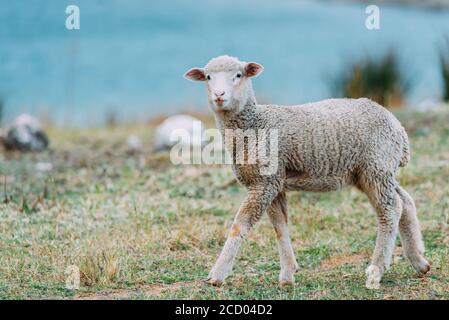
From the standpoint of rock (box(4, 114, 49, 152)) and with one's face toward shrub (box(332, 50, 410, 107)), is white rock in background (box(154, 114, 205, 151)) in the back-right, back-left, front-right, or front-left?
front-right

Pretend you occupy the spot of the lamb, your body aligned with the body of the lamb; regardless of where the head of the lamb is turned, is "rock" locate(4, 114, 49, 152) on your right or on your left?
on your right

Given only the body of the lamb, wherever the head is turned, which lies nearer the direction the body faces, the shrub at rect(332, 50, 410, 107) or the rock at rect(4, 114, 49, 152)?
the rock

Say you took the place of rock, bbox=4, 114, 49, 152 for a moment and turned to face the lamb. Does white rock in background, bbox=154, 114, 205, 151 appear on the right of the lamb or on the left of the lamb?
left

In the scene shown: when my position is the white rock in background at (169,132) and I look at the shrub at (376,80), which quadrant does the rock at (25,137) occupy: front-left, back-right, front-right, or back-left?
back-left

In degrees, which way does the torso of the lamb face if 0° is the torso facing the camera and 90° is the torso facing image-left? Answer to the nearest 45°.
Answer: approximately 90°

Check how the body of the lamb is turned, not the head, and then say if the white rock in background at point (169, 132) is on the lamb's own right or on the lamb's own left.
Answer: on the lamb's own right
